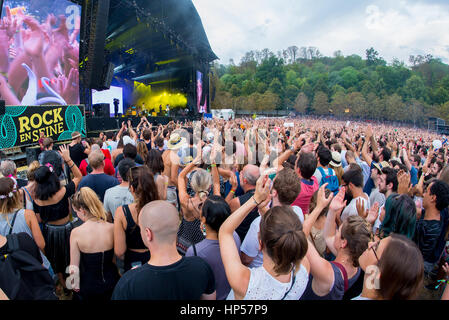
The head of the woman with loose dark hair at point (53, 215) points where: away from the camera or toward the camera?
away from the camera

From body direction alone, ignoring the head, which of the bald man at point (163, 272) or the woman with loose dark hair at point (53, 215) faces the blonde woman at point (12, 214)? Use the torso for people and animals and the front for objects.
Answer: the bald man

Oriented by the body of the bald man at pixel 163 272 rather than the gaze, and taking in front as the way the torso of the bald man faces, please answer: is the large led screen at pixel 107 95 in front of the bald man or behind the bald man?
in front

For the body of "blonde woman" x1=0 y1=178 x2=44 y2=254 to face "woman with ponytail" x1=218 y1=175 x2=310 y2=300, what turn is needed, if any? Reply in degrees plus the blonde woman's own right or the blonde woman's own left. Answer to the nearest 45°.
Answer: approximately 135° to the blonde woman's own right

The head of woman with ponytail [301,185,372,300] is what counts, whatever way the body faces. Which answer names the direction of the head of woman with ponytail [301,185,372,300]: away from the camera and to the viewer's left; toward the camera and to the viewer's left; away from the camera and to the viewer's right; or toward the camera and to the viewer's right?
away from the camera and to the viewer's left

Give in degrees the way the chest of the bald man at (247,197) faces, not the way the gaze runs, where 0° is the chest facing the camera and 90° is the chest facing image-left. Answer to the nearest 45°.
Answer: approximately 135°

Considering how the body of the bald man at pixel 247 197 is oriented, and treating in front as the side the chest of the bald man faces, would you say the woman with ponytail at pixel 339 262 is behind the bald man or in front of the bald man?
behind

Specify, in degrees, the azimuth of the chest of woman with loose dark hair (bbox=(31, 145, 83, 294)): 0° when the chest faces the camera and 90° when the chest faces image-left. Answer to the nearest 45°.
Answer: approximately 180°

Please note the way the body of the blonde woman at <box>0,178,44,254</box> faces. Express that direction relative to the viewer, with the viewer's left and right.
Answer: facing away from the viewer

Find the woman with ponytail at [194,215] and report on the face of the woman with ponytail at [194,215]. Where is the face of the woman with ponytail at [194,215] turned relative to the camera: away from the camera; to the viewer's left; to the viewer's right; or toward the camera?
away from the camera

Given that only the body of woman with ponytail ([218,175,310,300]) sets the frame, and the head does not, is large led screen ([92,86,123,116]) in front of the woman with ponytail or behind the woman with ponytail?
in front

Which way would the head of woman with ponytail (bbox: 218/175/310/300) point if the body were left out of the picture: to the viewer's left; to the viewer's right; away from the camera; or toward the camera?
away from the camera
